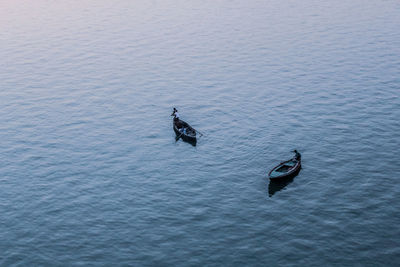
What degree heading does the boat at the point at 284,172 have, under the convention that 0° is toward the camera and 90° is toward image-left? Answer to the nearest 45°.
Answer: approximately 45°
